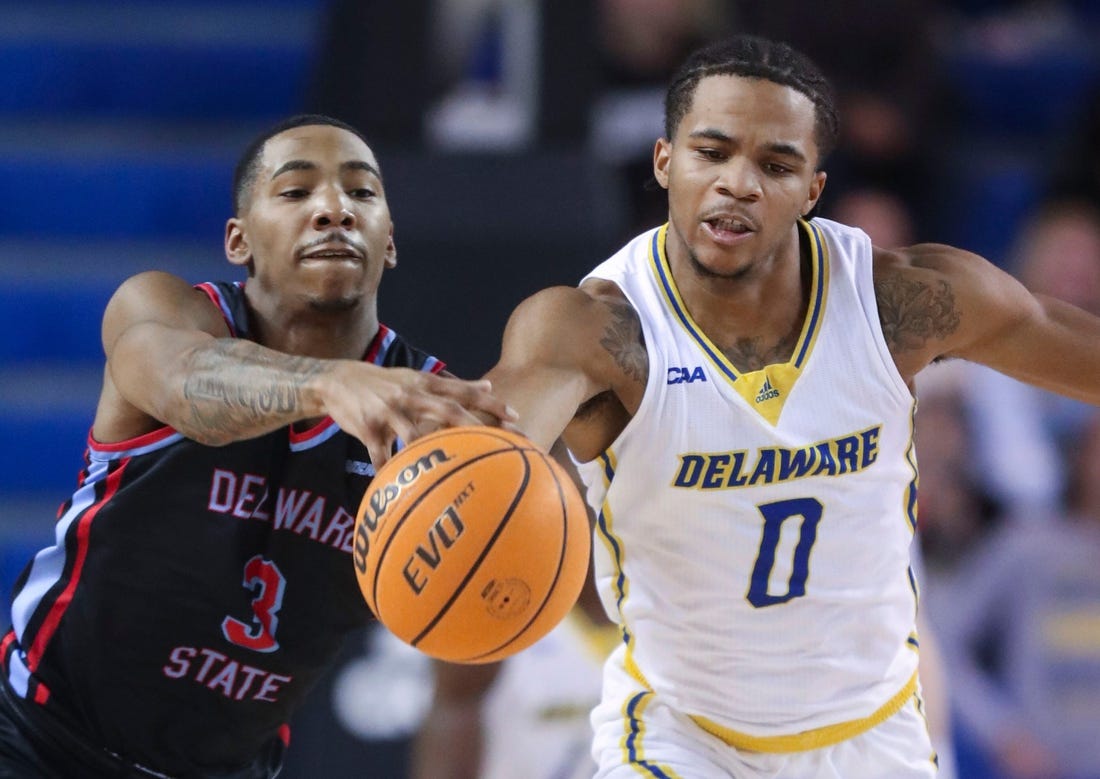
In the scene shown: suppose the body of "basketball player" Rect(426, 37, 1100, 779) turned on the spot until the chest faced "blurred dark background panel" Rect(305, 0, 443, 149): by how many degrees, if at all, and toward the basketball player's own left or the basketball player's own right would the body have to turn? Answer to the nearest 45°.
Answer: approximately 135° to the basketball player's own right

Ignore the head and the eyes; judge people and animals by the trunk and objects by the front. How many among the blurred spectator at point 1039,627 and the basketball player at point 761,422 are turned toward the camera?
2

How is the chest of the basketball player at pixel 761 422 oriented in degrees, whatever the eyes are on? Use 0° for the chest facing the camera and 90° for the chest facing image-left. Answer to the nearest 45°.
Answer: approximately 0°

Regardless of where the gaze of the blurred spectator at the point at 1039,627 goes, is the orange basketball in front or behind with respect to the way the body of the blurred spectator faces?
in front

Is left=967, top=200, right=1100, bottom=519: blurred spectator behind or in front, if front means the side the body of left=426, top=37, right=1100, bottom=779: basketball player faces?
behind

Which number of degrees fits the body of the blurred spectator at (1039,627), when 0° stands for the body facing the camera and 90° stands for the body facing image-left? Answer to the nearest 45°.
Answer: approximately 0°

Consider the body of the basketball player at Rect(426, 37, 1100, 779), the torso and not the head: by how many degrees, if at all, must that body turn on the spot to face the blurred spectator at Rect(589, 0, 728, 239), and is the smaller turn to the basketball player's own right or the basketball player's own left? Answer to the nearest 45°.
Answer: approximately 180°
